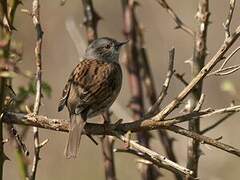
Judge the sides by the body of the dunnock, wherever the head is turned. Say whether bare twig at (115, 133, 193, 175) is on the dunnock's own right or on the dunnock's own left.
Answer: on the dunnock's own right

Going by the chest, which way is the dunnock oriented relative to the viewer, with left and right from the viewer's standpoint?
facing away from the viewer and to the right of the viewer
